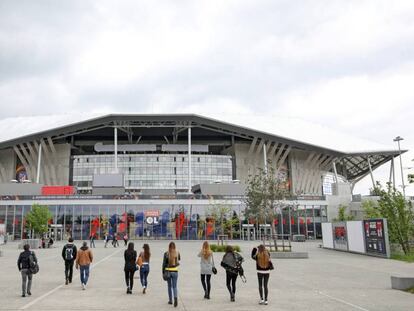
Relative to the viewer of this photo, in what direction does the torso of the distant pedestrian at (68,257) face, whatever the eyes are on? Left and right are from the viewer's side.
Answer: facing away from the viewer

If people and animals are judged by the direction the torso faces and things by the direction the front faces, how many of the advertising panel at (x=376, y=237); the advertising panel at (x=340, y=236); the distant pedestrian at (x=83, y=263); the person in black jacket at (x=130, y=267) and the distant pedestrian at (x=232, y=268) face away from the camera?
3

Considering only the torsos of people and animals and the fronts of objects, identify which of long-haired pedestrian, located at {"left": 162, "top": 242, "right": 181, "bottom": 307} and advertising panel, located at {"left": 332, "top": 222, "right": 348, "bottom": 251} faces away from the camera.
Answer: the long-haired pedestrian

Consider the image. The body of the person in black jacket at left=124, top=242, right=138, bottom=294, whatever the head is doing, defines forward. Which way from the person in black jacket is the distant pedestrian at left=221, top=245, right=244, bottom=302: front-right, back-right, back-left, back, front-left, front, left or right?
back-right

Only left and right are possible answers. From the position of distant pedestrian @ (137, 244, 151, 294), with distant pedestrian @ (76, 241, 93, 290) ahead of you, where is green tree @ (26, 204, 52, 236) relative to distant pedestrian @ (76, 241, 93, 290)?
right

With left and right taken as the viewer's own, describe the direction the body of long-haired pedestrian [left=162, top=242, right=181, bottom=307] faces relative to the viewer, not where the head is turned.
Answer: facing away from the viewer

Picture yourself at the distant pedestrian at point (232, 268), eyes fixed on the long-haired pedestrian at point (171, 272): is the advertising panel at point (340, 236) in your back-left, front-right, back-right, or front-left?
back-right

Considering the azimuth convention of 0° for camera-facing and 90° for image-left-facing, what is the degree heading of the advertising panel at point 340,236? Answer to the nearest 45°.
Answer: approximately 45°

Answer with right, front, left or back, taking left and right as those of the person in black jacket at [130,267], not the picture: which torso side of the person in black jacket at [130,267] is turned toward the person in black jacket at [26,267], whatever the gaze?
left

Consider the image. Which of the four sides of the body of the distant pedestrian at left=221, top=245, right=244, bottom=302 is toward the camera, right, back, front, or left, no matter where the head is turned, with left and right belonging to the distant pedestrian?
back
